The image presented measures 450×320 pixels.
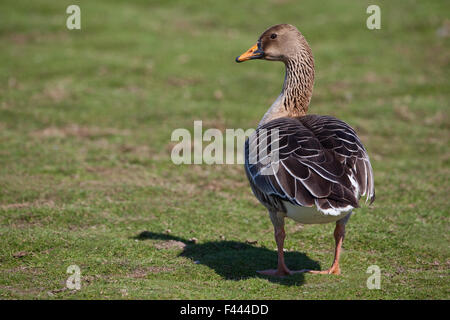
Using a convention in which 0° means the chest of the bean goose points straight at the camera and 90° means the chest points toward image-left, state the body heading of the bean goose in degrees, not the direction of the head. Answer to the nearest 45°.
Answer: approximately 135°
